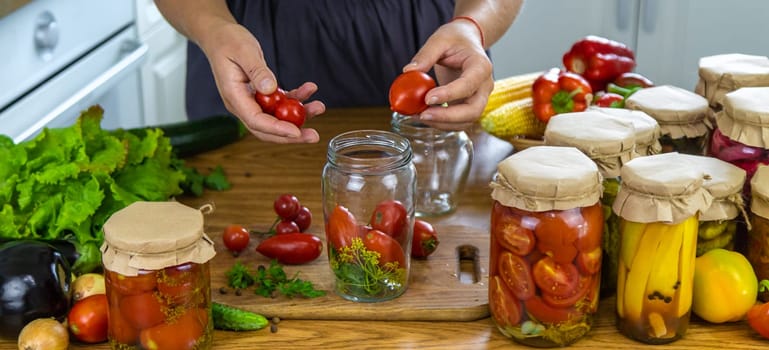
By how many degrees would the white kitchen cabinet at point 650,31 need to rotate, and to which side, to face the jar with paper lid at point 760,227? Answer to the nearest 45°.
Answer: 0° — it already faces it

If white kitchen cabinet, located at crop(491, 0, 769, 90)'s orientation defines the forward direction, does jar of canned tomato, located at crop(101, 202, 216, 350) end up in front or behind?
in front

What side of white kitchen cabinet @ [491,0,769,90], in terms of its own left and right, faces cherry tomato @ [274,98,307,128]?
front

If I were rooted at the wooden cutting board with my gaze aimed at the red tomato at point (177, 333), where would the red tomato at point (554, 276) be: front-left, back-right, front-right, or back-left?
back-left

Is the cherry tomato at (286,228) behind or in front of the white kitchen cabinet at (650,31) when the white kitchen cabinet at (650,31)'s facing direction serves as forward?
in front

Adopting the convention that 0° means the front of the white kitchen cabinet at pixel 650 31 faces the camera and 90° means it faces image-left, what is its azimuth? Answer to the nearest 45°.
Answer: approximately 0°

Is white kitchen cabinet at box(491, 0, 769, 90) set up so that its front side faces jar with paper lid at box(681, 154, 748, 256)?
yes

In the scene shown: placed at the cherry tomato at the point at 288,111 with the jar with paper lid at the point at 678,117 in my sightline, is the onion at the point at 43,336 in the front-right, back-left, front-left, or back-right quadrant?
back-right

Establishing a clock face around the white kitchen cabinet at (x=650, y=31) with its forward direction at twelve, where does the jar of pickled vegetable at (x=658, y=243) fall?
The jar of pickled vegetable is roughly at 12 o'clock from the white kitchen cabinet.

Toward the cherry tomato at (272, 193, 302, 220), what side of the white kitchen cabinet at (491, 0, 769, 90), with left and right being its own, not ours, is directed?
front

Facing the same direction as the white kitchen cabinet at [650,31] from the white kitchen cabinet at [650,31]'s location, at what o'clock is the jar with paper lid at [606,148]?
The jar with paper lid is roughly at 12 o'clock from the white kitchen cabinet.

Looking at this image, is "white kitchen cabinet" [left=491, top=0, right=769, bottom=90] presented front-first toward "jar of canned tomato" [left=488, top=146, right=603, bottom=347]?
yes
